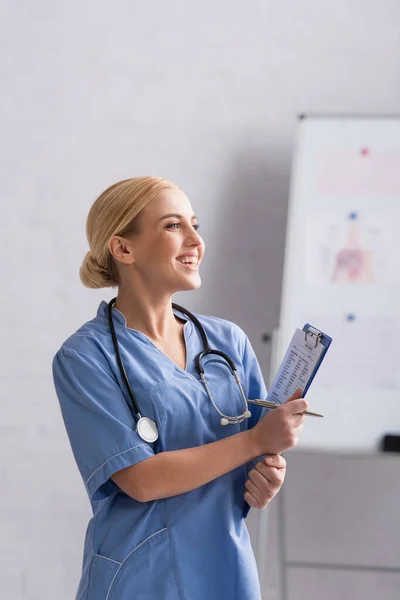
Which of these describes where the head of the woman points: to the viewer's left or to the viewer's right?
to the viewer's right

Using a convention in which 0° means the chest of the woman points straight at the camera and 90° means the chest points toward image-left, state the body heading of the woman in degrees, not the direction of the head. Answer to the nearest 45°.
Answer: approximately 315°
